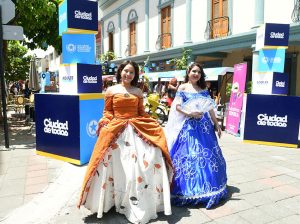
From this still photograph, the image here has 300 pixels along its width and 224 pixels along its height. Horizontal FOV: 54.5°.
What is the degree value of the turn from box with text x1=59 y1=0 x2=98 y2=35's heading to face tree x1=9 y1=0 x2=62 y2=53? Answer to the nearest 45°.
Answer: approximately 180°

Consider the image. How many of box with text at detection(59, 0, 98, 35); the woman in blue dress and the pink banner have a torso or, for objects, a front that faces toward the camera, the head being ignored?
3

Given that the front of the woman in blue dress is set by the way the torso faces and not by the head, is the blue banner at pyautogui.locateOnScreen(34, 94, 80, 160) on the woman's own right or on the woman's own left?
on the woman's own right

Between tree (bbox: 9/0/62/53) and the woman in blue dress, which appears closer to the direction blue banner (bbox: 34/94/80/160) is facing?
the woman in blue dress

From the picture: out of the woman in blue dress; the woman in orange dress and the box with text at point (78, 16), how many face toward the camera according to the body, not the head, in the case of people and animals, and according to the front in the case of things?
3

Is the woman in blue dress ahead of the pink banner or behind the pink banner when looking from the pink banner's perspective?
ahead

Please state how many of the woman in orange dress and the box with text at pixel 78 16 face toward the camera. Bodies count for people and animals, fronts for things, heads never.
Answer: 2

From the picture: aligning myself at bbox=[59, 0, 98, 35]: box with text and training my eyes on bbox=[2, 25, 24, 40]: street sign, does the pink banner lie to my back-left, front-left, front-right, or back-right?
back-right
